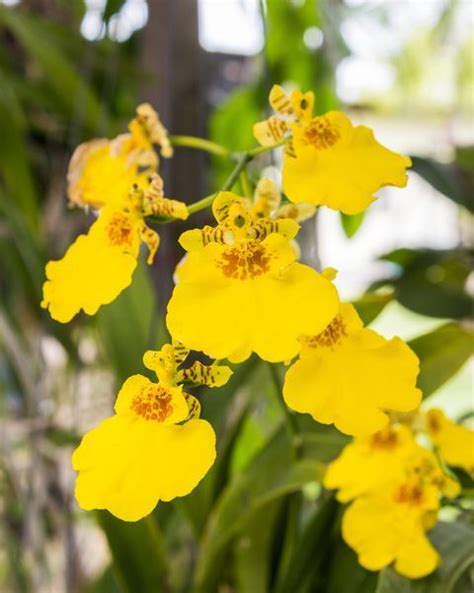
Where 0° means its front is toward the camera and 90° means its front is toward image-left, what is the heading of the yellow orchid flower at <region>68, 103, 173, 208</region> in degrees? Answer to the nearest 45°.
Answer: approximately 45°

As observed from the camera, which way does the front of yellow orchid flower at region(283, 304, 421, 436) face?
facing the viewer

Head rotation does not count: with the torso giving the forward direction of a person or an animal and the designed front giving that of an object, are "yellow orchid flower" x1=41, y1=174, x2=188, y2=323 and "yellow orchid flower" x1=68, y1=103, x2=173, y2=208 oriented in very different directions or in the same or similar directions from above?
same or similar directions

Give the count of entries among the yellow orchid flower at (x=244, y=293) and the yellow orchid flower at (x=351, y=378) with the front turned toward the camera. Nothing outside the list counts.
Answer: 2
